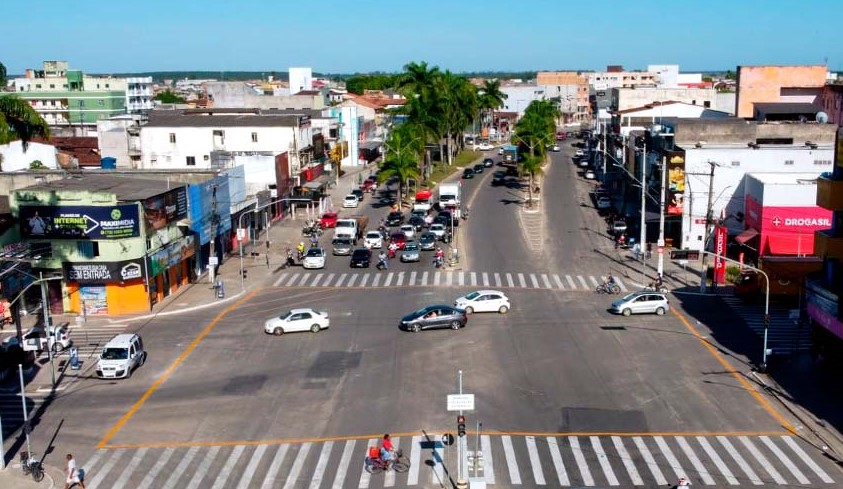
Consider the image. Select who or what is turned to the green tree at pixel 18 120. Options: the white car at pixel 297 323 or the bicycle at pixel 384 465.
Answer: the white car

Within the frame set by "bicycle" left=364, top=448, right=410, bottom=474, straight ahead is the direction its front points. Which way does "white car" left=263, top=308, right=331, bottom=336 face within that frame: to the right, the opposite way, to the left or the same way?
the opposite way

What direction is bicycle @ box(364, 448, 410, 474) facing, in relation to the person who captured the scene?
facing to the right of the viewer

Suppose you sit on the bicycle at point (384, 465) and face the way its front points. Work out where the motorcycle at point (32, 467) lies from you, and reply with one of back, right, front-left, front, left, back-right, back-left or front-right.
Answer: back

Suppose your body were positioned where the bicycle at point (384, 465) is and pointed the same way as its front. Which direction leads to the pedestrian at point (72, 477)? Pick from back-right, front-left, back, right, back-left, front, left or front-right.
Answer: back

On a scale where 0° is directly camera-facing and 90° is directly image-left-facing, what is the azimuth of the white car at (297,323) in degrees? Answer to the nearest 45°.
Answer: approximately 90°

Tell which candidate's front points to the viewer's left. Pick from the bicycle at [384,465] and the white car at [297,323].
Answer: the white car
